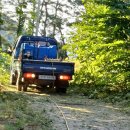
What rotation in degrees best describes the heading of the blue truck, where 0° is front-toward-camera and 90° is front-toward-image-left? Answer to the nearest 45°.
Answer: approximately 180°
